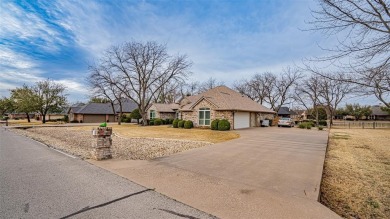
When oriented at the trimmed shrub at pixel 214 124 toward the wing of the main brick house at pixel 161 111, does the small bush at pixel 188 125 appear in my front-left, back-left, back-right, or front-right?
front-left

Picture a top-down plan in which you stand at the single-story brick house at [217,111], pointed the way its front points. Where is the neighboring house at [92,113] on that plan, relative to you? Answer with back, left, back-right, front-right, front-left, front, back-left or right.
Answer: right

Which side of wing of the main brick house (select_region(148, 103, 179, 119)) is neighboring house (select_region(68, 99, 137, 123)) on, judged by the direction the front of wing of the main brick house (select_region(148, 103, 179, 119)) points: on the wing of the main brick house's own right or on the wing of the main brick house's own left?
on the wing of the main brick house's own right

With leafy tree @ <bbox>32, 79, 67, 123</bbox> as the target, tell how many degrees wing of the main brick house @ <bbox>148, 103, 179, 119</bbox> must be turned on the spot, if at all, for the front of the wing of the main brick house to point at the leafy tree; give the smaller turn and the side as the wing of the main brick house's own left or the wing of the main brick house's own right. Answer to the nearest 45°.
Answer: approximately 45° to the wing of the main brick house's own right

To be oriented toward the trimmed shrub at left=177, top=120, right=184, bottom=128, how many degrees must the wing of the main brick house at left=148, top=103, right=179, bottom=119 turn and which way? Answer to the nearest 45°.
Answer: approximately 45° to its left

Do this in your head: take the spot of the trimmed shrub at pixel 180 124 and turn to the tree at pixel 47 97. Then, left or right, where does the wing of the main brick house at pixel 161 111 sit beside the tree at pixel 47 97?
right

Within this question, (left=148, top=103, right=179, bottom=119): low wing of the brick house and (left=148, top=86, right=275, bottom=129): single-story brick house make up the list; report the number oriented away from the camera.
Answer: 0

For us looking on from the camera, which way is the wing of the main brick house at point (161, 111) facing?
facing the viewer and to the left of the viewer

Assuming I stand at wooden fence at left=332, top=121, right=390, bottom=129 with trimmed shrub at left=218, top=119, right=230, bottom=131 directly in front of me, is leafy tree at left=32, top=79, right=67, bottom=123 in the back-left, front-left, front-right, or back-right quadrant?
front-right

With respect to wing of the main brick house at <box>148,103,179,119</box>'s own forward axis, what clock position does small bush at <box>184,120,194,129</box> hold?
The small bush is roughly at 10 o'clock from the wing of the main brick house.

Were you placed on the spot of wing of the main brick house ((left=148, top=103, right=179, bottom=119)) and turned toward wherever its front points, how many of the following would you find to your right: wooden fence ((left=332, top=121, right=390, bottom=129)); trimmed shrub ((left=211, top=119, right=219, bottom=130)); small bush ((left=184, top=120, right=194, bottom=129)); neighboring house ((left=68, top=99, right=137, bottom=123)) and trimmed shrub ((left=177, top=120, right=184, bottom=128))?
1

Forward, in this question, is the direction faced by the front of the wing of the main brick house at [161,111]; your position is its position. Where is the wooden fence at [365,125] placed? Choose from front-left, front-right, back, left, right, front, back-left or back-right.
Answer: back-left

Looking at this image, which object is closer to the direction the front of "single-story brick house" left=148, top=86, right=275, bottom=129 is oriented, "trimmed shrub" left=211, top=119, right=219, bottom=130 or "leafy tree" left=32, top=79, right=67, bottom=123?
the trimmed shrub
